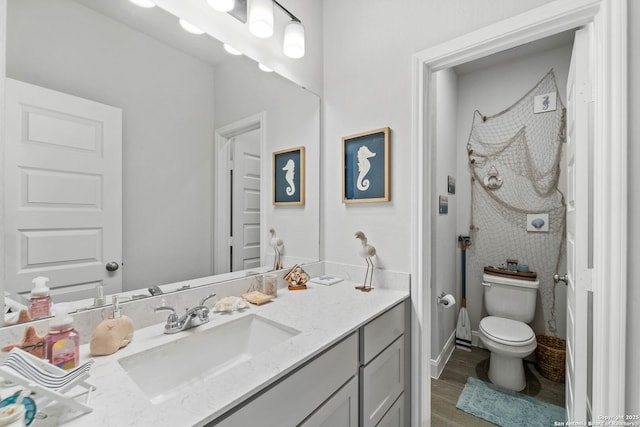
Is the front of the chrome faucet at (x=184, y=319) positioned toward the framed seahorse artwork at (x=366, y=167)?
no

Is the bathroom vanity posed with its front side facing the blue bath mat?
no

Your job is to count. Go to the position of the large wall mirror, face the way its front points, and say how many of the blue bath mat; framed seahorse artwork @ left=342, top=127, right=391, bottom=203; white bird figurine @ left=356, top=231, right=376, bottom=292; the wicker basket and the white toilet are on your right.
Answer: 0

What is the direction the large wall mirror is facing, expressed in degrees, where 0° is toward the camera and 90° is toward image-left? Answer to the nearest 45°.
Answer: approximately 315°

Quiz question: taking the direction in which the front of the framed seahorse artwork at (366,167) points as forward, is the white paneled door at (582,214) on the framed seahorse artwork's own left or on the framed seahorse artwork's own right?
on the framed seahorse artwork's own left

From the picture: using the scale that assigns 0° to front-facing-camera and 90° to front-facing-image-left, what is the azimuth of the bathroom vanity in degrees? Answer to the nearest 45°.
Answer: approximately 315°

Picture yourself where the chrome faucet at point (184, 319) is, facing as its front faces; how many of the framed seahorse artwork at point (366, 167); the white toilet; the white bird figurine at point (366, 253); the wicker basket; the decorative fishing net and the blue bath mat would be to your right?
0

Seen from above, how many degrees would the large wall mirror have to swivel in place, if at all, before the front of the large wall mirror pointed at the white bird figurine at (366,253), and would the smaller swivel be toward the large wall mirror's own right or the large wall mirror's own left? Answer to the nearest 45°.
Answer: approximately 45° to the large wall mirror's own left

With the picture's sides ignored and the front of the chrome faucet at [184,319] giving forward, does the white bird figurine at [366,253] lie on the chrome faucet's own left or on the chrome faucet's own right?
on the chrome faucet's own left

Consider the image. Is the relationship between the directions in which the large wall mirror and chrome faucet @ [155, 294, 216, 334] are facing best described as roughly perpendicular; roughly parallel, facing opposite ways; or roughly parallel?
roughly parallel

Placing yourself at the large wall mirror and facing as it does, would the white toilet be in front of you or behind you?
in front

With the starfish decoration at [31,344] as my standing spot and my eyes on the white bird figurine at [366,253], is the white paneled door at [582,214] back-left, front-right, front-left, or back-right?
front-right

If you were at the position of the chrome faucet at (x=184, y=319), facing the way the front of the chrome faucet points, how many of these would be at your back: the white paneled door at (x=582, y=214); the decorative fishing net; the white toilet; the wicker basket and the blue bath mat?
0

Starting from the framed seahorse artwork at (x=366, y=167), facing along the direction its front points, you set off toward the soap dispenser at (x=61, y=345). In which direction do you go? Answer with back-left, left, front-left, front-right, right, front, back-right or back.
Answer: front
